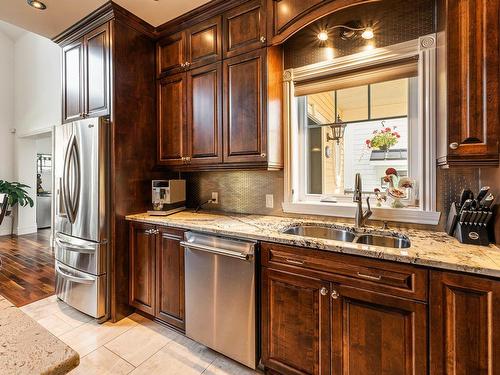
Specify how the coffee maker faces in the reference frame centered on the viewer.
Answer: facing the viewer and to the left of the viewer

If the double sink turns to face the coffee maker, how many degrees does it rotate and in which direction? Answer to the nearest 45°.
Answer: approximately 45° to its right

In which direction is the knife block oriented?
toward the camera

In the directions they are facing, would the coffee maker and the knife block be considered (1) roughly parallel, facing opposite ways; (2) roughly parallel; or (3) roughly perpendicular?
roughly parallel

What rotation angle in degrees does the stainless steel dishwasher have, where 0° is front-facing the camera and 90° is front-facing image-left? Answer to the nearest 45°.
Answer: approximately 45°

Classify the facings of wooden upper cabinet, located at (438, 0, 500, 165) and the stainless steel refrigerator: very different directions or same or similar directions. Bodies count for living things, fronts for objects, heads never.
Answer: same or similar directions

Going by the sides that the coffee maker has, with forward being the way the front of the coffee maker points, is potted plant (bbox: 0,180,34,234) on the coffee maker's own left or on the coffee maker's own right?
on the coffee maker's own right

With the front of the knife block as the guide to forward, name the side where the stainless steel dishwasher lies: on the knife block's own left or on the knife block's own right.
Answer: on the knife block's own right

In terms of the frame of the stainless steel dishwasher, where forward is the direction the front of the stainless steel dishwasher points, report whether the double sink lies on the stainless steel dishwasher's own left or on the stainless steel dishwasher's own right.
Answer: on the stainless steel dishwasher's own left

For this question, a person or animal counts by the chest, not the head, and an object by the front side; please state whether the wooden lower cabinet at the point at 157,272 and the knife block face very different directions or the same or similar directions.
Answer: same or similar directions

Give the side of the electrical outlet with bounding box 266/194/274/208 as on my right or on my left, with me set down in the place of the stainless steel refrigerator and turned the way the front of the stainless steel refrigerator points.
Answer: on my left

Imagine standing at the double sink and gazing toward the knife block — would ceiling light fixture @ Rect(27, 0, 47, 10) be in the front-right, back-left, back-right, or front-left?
back-right

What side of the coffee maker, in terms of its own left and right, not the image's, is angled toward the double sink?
left

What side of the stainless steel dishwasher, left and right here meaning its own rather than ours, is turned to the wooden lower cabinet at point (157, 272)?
right

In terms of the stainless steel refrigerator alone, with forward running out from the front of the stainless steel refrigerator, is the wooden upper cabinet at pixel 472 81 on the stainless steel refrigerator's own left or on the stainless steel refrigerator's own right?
on the stainless steel refrigerator's own left

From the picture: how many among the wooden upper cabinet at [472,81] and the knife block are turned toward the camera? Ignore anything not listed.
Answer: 2

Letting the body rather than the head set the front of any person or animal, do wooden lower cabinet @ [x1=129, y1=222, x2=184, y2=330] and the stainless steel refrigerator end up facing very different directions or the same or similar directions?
same or similar directions

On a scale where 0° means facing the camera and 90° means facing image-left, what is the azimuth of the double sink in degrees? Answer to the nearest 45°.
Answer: approximately 45°
